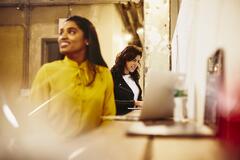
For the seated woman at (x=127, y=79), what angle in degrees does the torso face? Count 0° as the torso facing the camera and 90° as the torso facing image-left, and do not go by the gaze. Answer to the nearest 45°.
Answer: approximately 315°

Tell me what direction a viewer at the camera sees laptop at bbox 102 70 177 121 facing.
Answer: facing away from the viewer and to the left of the viewer

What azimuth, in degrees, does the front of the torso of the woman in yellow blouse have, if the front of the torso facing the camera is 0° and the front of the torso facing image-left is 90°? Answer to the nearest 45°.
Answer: approximately 0°

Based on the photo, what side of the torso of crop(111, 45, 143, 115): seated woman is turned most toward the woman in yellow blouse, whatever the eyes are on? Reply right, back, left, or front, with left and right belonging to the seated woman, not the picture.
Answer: right

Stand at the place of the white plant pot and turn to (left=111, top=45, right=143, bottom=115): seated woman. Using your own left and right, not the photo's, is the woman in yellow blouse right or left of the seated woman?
left

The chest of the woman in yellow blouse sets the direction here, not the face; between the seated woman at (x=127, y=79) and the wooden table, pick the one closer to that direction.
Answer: the wooden table

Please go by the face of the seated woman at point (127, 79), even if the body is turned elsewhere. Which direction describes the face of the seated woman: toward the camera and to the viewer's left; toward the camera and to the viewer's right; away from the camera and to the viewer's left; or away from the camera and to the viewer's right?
toward the camera and to the viewer's right

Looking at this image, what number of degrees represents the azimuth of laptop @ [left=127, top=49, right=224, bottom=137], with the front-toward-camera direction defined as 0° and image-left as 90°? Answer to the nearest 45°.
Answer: approximately 90°
